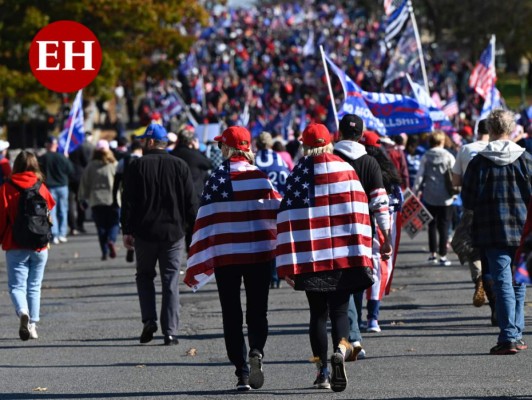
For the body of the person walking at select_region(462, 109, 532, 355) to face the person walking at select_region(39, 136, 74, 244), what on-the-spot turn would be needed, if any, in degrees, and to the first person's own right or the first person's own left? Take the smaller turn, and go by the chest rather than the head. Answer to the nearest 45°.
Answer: approximately 45° to the first person's own left

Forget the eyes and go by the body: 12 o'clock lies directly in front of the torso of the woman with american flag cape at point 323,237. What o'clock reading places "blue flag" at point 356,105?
The blue flag is roughly at 12 o'clock from the woman with american flag cape.

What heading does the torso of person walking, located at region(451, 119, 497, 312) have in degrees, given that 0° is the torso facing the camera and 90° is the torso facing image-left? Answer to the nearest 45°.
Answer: approximately 180°

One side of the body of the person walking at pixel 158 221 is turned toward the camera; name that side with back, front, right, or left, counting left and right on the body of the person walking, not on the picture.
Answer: back

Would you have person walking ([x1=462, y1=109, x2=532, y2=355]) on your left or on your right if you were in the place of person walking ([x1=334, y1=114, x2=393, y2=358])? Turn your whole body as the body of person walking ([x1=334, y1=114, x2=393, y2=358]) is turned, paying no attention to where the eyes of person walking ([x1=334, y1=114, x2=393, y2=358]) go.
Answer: on your right

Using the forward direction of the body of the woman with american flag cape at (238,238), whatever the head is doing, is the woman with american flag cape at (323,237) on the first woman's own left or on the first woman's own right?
on the first woman's own right

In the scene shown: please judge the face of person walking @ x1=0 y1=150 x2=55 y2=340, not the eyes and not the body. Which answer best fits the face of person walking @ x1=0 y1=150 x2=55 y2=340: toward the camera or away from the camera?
away from the camera

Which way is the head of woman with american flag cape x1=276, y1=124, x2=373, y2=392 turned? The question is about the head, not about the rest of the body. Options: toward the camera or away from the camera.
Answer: away from the camera

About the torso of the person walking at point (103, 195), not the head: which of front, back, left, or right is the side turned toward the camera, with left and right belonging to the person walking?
back

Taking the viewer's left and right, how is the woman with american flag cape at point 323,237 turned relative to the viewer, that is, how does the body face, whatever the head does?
facing away from the viewer

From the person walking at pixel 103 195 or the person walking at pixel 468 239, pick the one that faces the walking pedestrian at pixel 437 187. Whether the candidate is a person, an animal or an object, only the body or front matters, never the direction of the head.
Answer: the person walking at pixel 468 239

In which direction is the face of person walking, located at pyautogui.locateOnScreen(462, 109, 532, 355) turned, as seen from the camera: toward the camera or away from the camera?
away from the camera

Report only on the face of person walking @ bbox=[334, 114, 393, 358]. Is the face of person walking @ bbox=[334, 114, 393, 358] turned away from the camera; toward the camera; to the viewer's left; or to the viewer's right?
away from the camera

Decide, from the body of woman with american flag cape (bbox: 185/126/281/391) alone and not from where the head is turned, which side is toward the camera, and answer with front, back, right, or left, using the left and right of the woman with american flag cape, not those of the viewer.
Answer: back

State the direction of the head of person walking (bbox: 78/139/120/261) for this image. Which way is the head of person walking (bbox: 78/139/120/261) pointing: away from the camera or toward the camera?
away from the camera

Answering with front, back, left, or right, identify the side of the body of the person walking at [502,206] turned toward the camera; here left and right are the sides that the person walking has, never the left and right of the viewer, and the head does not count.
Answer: back

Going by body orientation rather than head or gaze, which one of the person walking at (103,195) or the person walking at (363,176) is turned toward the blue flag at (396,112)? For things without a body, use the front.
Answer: the person walking at (363,176)

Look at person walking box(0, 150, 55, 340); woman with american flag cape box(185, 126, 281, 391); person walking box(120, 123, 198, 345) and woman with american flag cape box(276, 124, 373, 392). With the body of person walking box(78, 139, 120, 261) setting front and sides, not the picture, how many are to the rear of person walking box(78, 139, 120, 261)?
4
